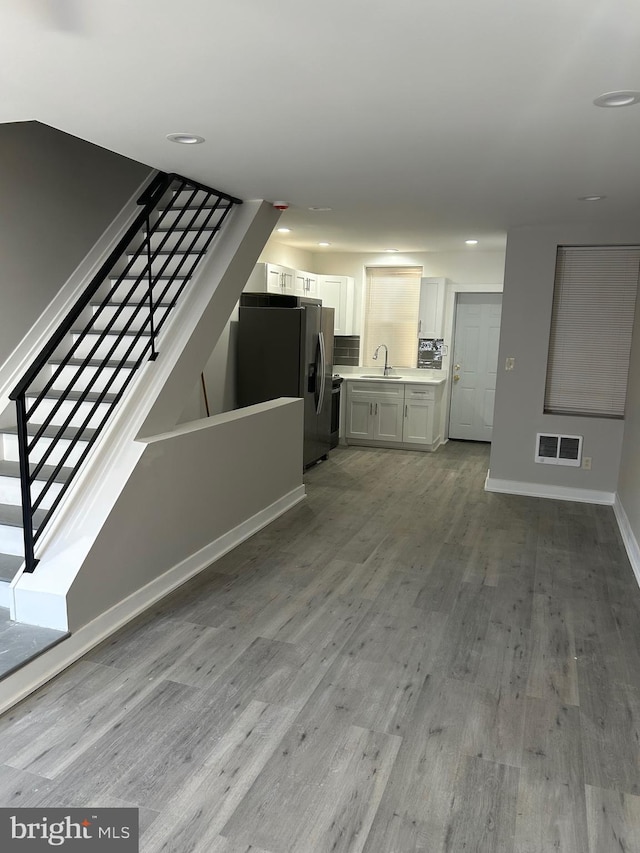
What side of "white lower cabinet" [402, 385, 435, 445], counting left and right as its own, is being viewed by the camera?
front

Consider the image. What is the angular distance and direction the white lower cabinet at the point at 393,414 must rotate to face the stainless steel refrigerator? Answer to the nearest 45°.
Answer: approximately 45° to its right

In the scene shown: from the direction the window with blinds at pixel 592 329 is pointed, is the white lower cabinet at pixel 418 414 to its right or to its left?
on its right

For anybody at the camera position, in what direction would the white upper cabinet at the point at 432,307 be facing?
facing the viewer

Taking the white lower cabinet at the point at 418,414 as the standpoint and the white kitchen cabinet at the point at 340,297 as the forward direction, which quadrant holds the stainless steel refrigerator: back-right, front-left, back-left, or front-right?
front-left

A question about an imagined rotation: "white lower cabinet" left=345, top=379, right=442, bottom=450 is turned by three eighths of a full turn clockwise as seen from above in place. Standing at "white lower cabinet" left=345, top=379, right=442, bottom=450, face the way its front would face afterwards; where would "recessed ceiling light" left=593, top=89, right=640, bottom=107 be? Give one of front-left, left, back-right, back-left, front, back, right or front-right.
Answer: back-left

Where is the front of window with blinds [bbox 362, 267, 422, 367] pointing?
toward the camera

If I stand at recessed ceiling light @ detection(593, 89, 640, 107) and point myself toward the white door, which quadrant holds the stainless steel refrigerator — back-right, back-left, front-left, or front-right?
front-left
